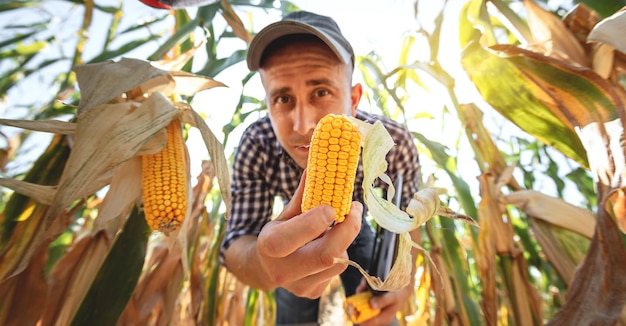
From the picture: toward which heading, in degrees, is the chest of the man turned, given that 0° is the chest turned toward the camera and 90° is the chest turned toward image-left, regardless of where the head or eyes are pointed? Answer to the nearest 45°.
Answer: approximately 0°
